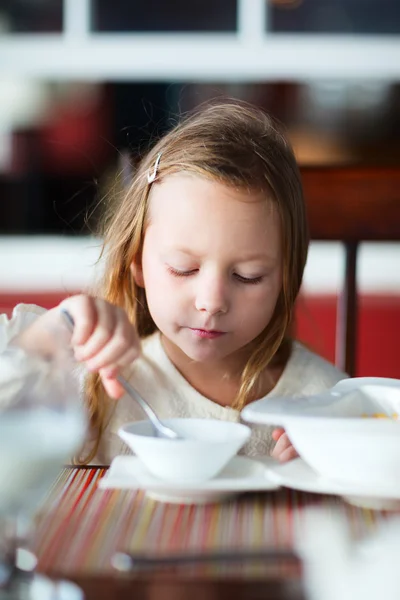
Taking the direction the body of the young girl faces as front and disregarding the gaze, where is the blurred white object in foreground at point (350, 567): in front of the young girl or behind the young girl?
in front

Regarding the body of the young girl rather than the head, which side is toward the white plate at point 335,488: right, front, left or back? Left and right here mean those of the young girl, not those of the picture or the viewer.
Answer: front

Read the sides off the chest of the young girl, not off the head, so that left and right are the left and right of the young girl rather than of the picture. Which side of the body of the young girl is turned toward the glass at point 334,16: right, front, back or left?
back

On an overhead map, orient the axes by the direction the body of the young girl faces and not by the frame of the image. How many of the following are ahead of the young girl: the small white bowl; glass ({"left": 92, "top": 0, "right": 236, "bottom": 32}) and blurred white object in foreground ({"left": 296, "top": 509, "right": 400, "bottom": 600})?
2

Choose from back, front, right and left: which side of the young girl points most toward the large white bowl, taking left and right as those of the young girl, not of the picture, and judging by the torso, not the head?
front

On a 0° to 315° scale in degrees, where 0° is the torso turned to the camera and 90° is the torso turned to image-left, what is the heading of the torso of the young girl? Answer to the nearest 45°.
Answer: approximately 0°

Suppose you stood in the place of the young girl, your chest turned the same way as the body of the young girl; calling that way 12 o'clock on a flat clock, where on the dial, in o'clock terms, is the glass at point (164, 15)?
The glass is roughly at 6 o'clock from the young girl.

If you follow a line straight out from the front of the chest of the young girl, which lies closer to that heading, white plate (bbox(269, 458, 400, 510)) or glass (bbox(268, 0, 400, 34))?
the white plate

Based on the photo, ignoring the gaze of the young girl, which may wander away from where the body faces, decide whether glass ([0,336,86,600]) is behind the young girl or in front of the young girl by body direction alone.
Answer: in front

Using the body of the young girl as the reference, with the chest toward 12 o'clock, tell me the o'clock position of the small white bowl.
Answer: The small white bowl is roughly at 12 o'clock from the young girl.
